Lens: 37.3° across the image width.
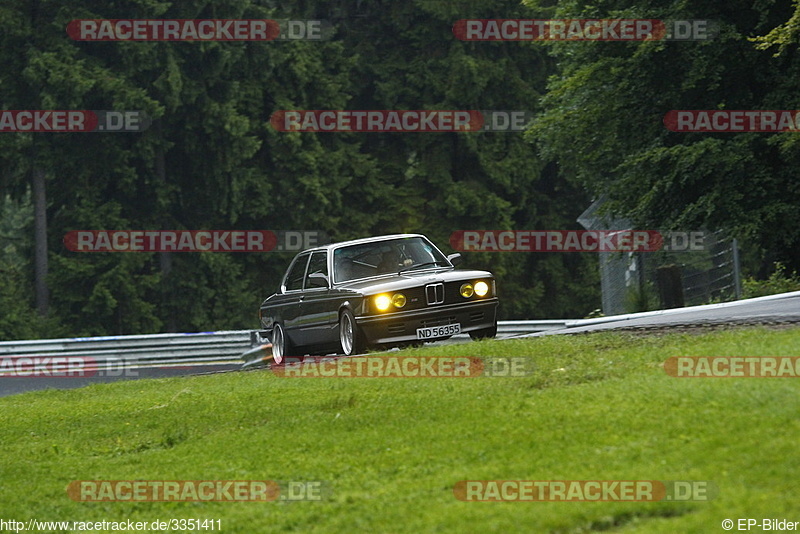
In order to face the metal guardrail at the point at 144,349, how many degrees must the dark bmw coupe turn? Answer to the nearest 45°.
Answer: approximately 180°

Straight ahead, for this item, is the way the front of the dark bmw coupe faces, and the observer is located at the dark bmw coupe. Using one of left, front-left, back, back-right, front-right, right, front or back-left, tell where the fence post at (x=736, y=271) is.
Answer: left

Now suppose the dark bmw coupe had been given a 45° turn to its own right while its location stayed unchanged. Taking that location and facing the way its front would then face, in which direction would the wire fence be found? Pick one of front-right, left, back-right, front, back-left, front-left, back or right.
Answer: back-left

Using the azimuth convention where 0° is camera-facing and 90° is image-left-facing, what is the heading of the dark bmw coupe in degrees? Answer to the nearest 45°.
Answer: approximately 315°
